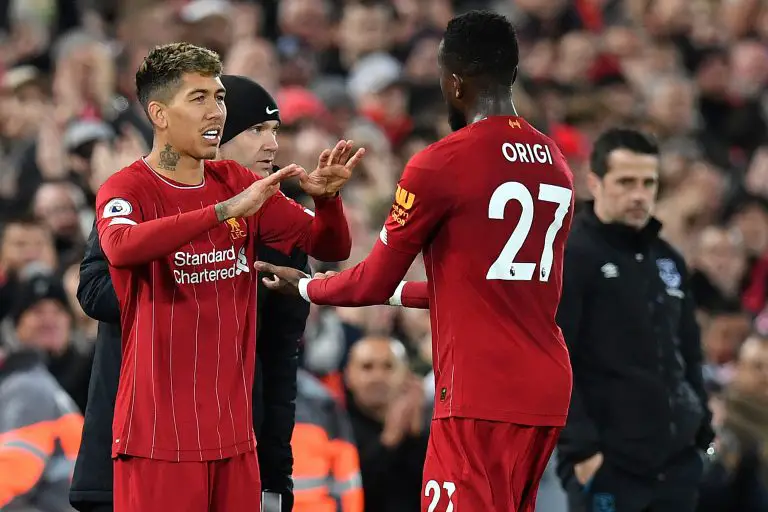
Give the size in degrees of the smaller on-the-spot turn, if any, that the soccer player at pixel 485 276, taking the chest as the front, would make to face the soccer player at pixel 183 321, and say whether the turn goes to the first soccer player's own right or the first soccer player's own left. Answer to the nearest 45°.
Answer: approximately 45° to the first soccer player's own left

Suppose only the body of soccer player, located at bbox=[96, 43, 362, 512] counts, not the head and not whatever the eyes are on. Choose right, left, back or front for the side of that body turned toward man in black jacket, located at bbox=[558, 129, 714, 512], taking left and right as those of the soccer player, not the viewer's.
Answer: left

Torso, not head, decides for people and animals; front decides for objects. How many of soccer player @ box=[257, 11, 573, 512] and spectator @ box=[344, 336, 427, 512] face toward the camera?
1

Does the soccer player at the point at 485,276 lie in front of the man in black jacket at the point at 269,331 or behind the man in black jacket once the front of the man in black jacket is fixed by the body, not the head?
in front

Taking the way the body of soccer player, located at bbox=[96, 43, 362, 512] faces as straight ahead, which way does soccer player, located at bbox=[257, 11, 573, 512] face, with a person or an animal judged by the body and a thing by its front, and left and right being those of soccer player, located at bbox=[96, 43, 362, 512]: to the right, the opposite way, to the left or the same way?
the opposite way

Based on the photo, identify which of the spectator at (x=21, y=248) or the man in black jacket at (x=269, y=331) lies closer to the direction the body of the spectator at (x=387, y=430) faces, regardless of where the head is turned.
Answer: the man in black jacket

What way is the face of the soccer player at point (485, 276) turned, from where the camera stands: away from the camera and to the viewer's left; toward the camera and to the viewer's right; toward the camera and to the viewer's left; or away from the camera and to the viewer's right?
away from the camera and to the viewer's left

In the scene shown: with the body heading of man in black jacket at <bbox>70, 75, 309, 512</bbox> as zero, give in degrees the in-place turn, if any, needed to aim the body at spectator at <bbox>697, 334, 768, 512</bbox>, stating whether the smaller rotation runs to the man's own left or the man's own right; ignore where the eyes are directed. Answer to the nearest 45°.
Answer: approximately 90° to the man's own left

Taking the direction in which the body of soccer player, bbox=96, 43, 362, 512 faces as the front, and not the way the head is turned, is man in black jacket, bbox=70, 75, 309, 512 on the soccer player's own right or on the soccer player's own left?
on the soccer player's own left

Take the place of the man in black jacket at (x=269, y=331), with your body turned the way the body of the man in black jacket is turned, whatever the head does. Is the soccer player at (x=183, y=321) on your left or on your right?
on your right

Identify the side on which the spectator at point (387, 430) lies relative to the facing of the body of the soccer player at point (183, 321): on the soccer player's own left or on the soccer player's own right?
on the soccer player's own left

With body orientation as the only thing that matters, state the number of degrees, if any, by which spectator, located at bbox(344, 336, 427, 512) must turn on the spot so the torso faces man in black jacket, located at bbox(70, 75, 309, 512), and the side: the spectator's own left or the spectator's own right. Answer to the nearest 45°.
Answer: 0° — they already face them
